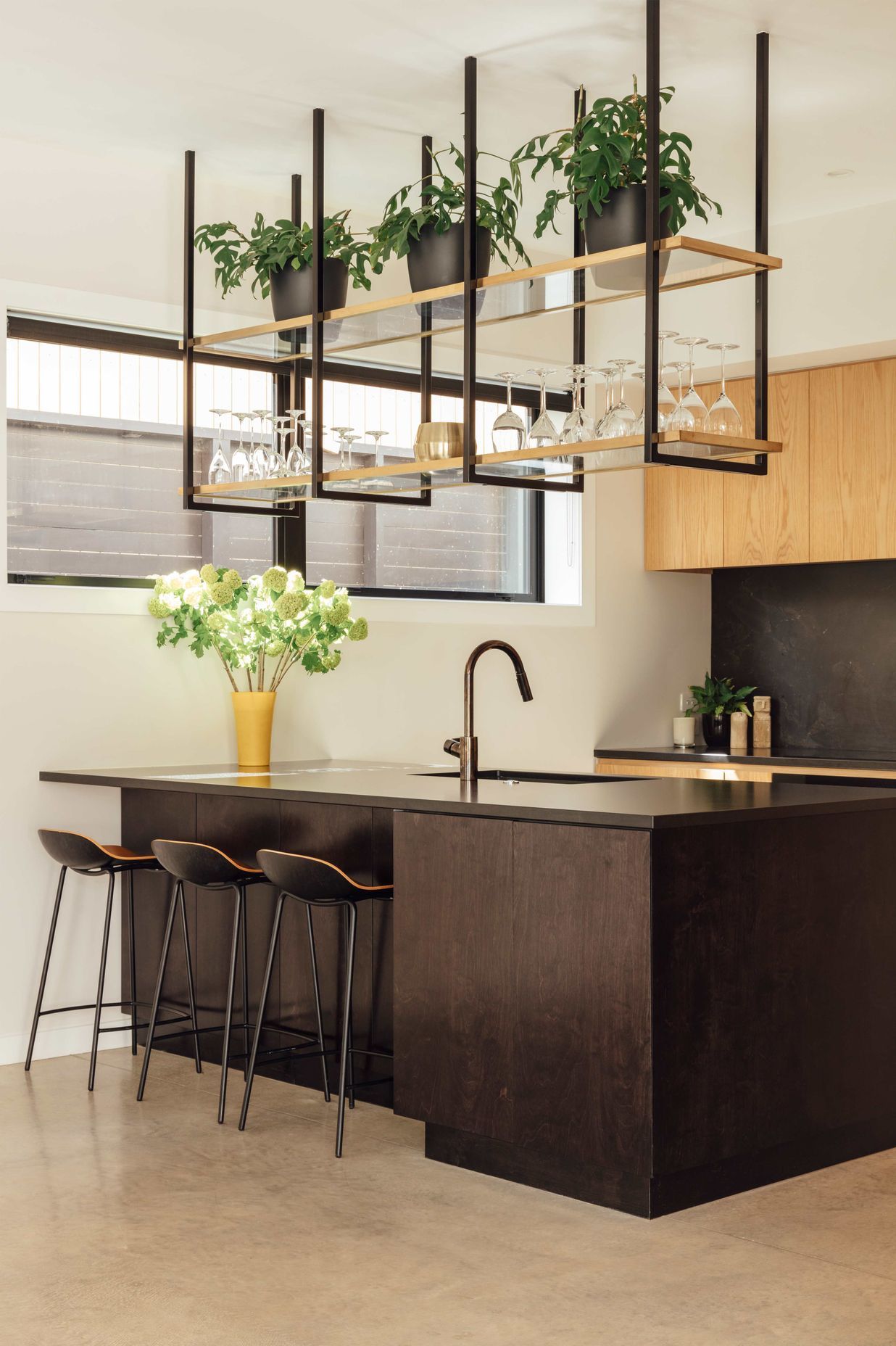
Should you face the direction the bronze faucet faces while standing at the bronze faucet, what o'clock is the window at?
The window is roughly at 9 o'clock from the bronze faucet.

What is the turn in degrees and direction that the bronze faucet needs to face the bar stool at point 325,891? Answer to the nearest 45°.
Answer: approximately 180°

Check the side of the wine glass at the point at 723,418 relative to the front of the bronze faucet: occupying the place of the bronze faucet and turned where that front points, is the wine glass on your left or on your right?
on your right

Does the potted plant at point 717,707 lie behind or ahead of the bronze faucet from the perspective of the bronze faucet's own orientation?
ahead

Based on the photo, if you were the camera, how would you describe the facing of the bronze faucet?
facing away from the viewer and to the right of the viewer

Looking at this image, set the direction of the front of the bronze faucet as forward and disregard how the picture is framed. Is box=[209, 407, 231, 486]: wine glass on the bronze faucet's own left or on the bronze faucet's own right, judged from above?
on the bronze faucet's own left

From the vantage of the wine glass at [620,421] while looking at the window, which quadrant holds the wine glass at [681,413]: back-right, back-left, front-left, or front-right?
back-right
